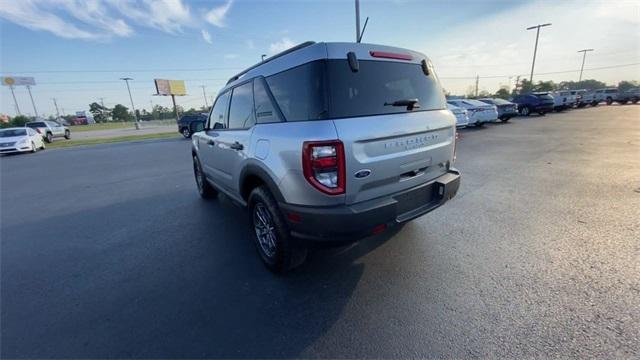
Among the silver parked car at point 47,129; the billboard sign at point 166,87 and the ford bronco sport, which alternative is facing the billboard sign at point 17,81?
the ford bronco sport

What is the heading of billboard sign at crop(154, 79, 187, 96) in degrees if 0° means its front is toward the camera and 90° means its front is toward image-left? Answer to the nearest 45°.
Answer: approximately 0°

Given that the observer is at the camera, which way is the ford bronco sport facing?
facing away from the viewer and to the left of the viewer

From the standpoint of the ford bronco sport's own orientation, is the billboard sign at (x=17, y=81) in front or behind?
in front

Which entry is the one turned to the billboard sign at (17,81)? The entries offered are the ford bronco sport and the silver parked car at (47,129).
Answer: the ford bronco sport

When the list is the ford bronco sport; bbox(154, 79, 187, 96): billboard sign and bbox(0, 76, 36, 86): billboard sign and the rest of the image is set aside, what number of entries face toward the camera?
2

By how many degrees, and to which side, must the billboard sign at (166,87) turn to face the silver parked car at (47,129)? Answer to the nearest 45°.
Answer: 0° — it already faces it

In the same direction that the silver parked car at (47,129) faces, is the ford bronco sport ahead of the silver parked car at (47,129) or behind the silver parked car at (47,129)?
ahead

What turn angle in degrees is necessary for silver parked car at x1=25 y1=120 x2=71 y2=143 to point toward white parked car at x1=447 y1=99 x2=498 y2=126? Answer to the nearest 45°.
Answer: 0° — it already faces it

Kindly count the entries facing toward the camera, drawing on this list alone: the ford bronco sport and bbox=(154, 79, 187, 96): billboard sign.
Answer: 1

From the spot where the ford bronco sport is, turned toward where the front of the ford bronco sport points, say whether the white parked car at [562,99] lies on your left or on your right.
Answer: on your right

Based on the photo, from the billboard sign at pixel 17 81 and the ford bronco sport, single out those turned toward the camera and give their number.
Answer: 1
